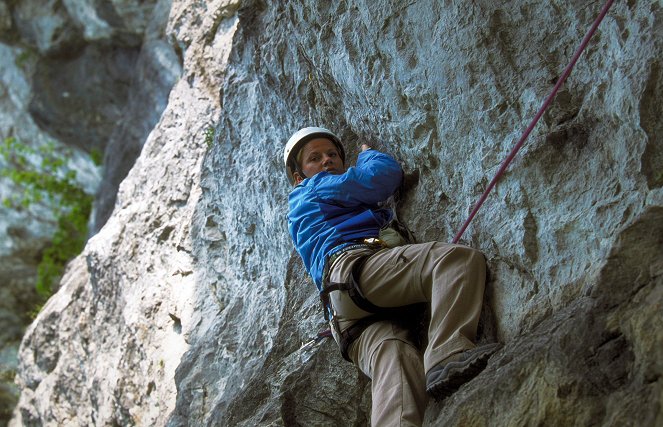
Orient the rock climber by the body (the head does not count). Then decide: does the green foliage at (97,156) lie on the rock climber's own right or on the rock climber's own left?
on the rock climber's own left
